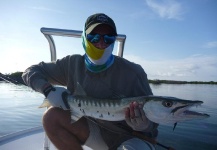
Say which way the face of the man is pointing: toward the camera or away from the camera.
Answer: toward the camera

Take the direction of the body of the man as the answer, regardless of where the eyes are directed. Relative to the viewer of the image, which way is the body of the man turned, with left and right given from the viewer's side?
facing the viewer
